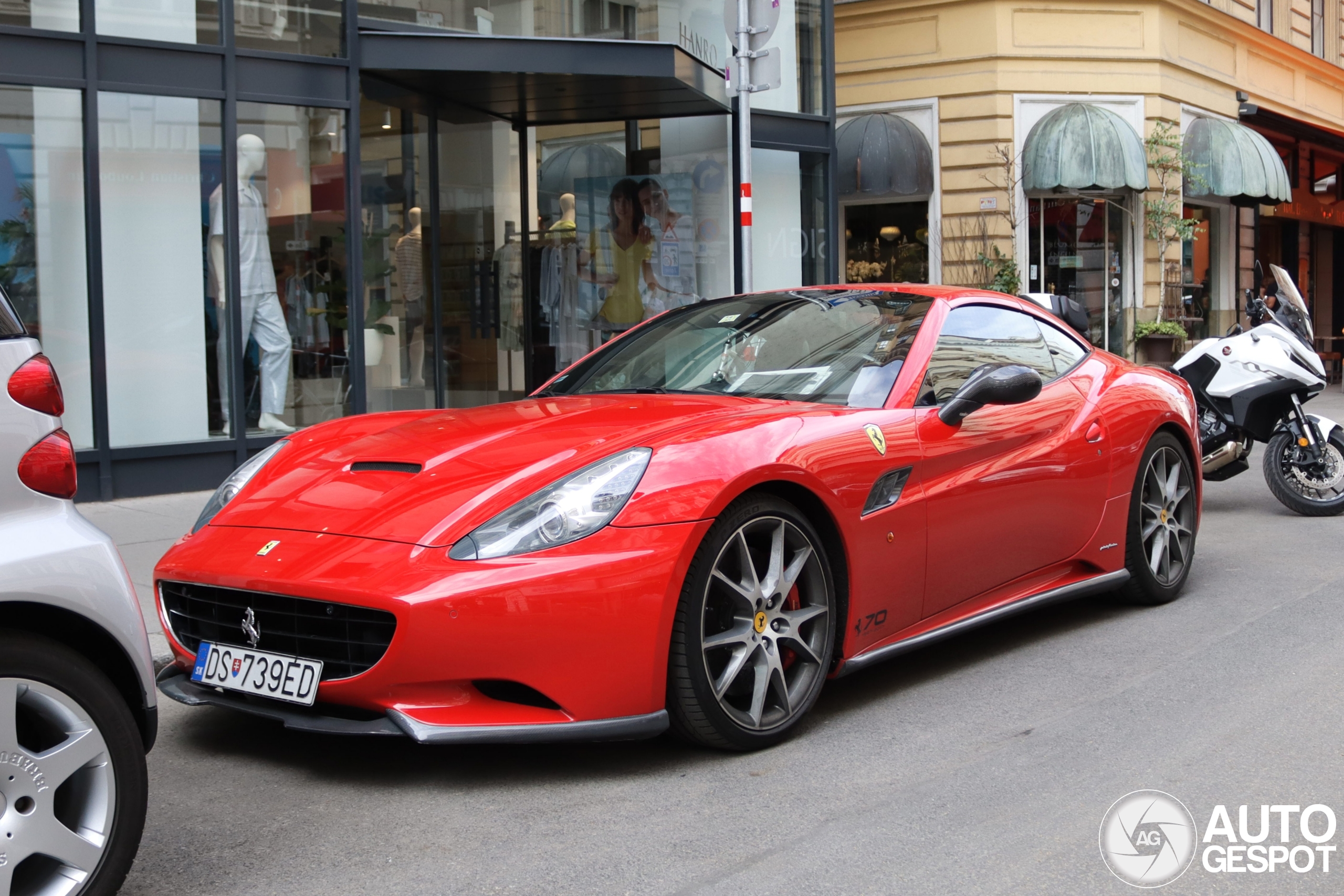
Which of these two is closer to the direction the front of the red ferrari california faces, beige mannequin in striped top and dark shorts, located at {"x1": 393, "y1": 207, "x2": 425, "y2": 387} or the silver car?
the silver car

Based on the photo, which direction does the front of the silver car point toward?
to the viewer's left

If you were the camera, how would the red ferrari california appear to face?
facing the viewer and to the left of the viewer

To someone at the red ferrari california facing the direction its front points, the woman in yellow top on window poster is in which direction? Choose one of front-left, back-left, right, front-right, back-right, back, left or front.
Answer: back-right

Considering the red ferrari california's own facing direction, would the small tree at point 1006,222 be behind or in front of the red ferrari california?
behind

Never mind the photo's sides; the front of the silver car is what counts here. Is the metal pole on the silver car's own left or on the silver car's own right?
on the silver car's own right
